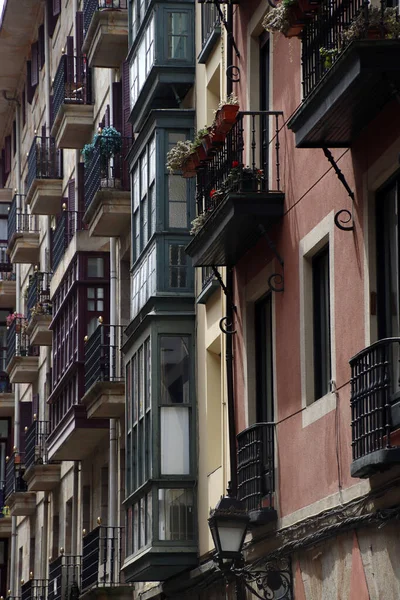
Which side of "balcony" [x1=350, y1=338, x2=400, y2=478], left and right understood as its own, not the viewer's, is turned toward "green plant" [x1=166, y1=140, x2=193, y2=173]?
right

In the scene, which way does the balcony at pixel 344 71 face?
to the viewer's left

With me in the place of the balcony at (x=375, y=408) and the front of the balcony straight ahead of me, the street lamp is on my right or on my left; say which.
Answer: on my right
